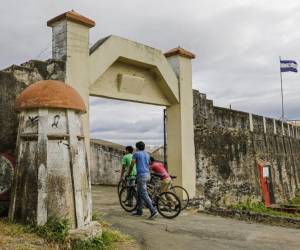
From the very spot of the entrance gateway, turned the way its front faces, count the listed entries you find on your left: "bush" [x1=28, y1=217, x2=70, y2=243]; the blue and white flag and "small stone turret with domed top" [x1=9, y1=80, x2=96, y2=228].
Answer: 1

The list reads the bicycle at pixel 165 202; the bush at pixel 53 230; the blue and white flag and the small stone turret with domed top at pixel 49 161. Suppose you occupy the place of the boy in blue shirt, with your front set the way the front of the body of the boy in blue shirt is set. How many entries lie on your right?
2

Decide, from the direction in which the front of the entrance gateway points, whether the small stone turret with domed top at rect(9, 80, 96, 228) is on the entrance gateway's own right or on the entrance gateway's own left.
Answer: on the entrance gateway's own right

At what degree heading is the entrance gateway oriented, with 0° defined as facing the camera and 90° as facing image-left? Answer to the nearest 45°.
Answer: approximately 315°
